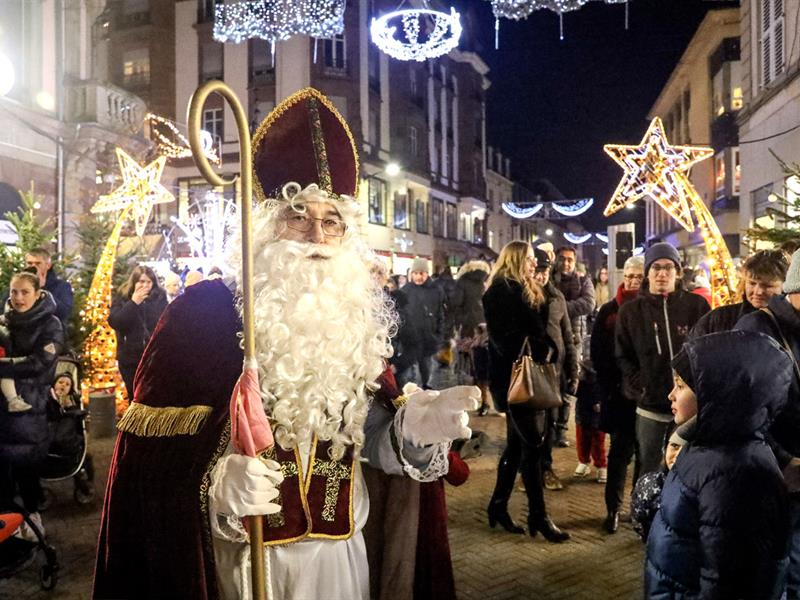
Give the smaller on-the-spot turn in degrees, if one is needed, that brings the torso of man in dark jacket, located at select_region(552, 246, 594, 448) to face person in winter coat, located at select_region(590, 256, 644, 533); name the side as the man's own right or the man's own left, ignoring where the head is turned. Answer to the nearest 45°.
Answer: approximately 45° to the man's own left

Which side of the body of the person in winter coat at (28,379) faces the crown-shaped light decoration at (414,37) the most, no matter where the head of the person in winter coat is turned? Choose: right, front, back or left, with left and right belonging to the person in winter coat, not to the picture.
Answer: back

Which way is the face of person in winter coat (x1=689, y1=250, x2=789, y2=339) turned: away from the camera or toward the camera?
toward the camera

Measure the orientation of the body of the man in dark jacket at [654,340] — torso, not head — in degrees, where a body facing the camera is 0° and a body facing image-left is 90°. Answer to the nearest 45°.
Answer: approximately 0°

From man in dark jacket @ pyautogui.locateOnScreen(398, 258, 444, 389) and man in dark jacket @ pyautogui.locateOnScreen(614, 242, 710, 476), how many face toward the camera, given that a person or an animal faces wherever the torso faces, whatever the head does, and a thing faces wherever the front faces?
2

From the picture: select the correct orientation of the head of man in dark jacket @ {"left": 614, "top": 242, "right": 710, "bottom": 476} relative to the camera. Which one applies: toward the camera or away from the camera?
toward the camera

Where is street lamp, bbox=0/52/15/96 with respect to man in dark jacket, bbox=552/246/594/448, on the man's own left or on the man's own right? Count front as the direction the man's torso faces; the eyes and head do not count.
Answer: on the man's own right

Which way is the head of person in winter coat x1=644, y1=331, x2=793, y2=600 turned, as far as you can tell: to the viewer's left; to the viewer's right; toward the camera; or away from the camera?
to the viewer's left

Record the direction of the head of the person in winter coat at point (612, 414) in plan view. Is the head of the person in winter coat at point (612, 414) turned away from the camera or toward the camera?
toward the camera
